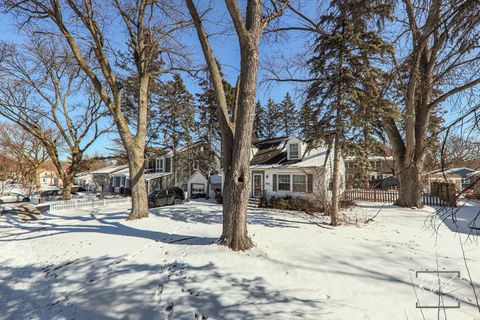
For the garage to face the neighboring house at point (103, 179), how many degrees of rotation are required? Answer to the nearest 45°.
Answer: approximately 135° to its right

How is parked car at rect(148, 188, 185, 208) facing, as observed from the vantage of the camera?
facing the viewer and to the left of the viewer

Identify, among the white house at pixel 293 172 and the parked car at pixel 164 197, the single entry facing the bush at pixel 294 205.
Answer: the white house

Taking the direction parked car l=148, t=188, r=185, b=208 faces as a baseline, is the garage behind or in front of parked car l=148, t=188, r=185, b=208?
behind

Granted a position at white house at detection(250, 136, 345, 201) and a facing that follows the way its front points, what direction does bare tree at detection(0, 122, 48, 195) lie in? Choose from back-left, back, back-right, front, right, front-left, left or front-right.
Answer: right

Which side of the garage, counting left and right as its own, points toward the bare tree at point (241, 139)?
front

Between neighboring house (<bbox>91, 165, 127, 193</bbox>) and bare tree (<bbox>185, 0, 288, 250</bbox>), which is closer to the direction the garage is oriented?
the bare tree

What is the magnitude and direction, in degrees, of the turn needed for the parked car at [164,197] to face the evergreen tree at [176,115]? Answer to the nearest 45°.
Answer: approximately 135° to its right

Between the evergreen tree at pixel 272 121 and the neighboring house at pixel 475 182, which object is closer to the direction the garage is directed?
the neighboring house

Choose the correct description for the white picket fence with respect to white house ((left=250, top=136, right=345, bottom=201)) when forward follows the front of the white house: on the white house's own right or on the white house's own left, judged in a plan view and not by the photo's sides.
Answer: on the white house's own right

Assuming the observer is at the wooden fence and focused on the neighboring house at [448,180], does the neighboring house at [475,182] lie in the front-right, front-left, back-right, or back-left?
front-right

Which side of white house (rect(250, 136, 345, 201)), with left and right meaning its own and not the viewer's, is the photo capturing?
front

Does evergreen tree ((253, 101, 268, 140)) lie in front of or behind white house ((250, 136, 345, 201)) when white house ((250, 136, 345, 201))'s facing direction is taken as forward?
behind

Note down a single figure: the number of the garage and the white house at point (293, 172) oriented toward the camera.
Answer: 2

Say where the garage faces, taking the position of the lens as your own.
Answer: facing the viewer

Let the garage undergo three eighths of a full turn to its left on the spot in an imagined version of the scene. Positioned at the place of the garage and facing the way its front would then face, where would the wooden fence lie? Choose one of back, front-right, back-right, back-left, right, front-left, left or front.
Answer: right
